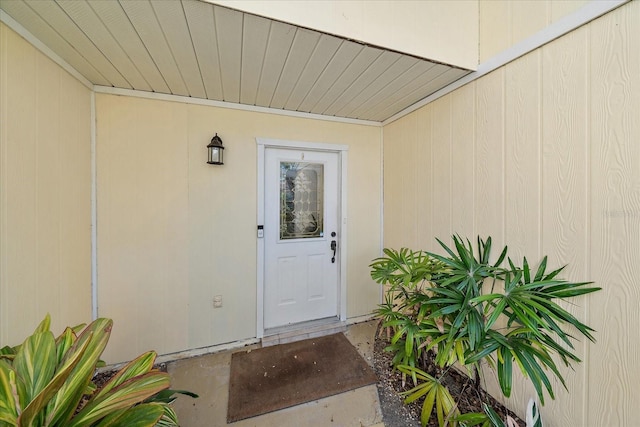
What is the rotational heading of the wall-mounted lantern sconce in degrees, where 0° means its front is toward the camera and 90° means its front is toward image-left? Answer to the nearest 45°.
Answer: approximately 0°

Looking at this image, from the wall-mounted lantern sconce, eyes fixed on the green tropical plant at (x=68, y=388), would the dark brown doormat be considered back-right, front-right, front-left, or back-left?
front-left

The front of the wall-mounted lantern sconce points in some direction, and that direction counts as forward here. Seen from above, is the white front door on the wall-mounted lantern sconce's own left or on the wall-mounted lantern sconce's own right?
on the wall-mounted lantern sconce's own left

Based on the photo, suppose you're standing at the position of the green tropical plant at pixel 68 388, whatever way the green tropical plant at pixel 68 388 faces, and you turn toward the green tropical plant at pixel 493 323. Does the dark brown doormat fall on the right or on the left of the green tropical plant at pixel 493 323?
left

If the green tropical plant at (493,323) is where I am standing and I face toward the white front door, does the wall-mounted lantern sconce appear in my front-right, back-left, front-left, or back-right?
front-left

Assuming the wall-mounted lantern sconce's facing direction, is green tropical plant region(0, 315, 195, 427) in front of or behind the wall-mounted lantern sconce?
in front

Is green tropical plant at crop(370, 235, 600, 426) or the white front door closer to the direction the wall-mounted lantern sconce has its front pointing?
the green tropical plant

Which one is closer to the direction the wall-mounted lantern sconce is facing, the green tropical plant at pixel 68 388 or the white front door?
the green tropical plant

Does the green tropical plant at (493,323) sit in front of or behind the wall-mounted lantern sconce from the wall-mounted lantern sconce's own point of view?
in front

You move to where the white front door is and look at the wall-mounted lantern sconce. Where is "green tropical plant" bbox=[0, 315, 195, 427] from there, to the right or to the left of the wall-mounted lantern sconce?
left
